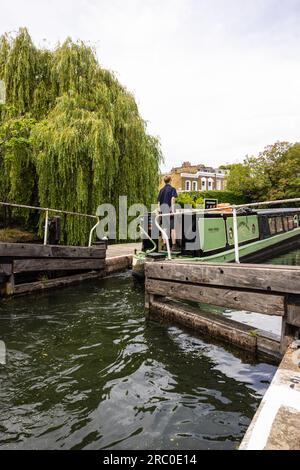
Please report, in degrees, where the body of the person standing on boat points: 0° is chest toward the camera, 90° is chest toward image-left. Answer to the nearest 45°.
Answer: approximately 225°

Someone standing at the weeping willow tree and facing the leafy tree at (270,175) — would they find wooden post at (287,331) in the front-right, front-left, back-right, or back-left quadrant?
back-right

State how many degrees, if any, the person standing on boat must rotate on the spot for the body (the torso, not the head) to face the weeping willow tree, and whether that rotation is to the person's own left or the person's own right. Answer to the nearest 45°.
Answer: approximately 90° to the person's own left

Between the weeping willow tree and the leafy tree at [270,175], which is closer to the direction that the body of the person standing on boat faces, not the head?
the leafy tree
